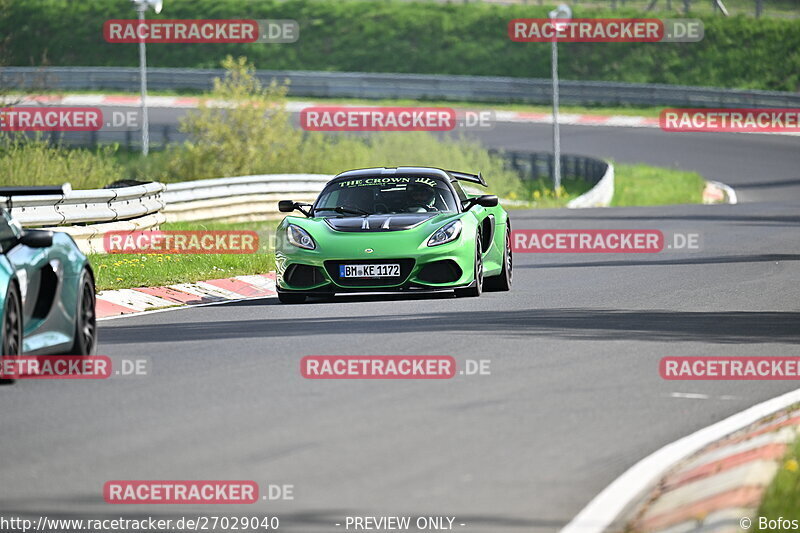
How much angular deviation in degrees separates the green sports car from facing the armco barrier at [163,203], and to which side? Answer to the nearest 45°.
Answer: approximately 135° to its right

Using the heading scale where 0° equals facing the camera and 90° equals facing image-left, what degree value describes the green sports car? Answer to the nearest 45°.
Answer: approximately 0°

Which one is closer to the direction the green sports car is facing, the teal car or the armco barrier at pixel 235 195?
the teal car

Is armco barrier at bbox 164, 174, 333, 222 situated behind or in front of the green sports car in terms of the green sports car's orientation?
behind

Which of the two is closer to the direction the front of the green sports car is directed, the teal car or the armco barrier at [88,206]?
the teal car

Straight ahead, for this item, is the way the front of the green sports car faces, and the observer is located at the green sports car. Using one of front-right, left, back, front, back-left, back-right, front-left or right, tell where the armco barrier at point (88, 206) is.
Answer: back-right
